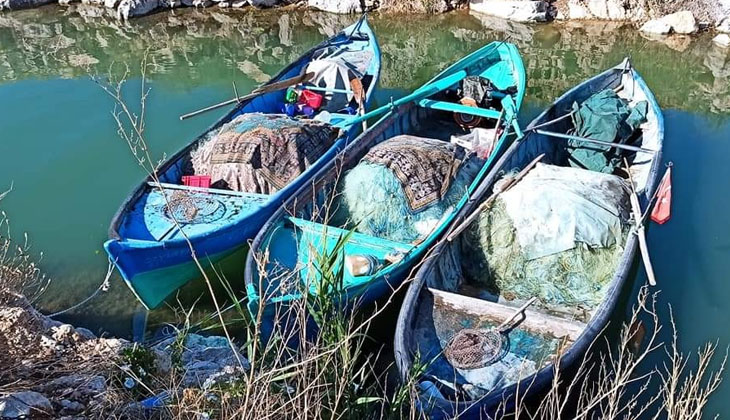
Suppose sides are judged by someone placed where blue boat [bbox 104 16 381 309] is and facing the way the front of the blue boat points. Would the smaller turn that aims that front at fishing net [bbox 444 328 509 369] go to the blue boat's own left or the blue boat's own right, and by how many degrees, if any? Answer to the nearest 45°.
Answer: approximately 90° to the blue boat's own left

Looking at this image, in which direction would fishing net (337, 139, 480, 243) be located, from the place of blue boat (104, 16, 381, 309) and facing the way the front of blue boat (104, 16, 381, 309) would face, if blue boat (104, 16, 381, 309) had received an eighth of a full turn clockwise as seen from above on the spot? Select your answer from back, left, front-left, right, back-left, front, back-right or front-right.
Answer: back

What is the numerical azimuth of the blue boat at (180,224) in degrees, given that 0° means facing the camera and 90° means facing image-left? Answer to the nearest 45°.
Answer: approximately 45°

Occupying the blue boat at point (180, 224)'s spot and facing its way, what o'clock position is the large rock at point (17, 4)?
The large rock is roughly at 10 o'clock from the blue boat.

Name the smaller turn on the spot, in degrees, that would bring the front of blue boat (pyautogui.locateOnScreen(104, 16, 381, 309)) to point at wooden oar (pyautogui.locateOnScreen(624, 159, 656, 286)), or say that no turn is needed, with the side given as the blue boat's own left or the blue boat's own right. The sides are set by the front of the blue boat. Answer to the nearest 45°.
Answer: approximately 135° to the blue boat's own left

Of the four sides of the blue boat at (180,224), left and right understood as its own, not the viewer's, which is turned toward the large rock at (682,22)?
front

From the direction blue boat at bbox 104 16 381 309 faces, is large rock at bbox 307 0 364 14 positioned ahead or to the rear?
to the rear
